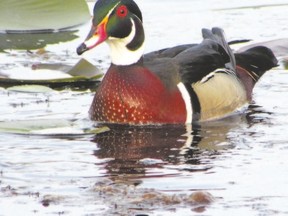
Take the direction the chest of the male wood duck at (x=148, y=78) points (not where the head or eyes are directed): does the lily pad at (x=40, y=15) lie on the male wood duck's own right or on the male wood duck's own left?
on the male wood duck's own right

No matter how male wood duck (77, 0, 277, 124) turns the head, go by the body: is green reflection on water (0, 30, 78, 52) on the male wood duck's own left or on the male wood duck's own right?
on the male wood duck's own right

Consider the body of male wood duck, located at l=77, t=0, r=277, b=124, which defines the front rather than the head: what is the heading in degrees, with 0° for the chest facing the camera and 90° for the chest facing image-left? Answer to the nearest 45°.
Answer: approximately 45°

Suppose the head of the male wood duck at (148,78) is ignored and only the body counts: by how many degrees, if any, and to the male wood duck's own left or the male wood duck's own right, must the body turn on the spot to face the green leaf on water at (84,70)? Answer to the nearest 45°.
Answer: approximately 90° to the male wood duck's own right

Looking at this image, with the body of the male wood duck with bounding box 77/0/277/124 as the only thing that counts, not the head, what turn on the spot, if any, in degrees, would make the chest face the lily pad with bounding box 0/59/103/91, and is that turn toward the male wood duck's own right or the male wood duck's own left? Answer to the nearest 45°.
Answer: approximately 90° to the male wood duck's own right

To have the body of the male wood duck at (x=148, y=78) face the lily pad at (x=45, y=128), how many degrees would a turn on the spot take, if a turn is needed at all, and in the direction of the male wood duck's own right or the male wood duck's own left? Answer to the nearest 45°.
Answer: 0° — it already faces it
